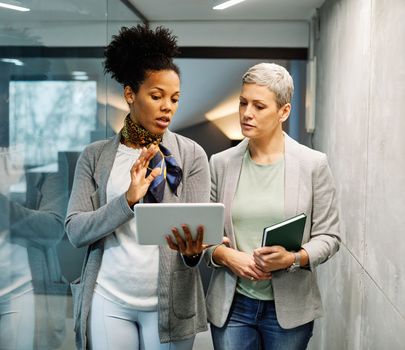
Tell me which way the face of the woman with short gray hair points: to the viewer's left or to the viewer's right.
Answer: to the viewer's left

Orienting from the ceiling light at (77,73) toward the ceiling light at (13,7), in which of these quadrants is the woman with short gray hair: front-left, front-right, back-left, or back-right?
front-left

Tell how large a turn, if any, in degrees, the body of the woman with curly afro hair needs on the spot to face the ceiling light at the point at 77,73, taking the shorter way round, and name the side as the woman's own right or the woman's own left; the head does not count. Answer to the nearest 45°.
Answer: approximately 180°

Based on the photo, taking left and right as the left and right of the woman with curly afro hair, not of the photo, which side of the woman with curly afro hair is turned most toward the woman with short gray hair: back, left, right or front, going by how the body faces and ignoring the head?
left

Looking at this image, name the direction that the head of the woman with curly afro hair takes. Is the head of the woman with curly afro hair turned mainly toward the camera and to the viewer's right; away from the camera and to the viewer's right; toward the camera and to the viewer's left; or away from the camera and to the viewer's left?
toward the camera and to the viewer's right

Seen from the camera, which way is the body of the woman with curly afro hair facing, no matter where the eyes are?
toward the camera
